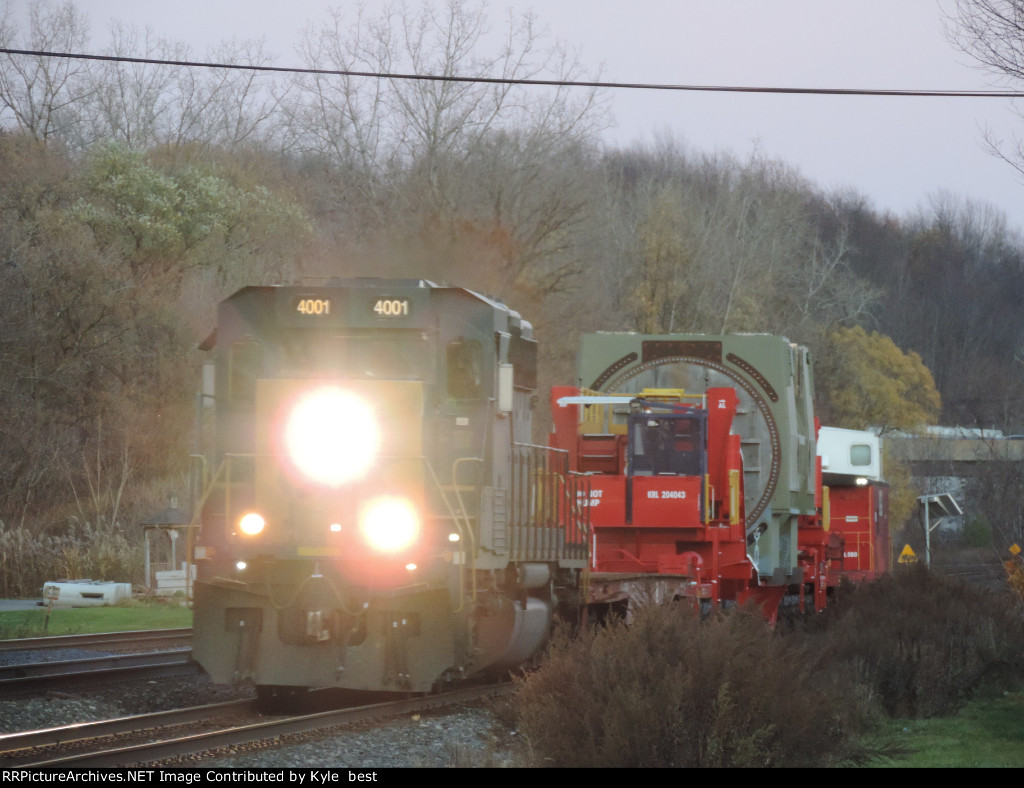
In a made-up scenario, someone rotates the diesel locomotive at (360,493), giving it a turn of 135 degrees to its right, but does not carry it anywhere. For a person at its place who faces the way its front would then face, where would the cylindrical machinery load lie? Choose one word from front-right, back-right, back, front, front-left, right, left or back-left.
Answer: right

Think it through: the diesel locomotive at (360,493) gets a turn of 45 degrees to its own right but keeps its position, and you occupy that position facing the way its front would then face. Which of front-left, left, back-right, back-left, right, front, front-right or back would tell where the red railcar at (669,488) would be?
back

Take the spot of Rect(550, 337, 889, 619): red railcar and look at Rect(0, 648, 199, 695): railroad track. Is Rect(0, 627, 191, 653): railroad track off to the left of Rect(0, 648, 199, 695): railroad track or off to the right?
right

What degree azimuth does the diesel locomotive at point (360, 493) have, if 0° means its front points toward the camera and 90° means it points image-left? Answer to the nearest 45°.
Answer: approximately 0°
